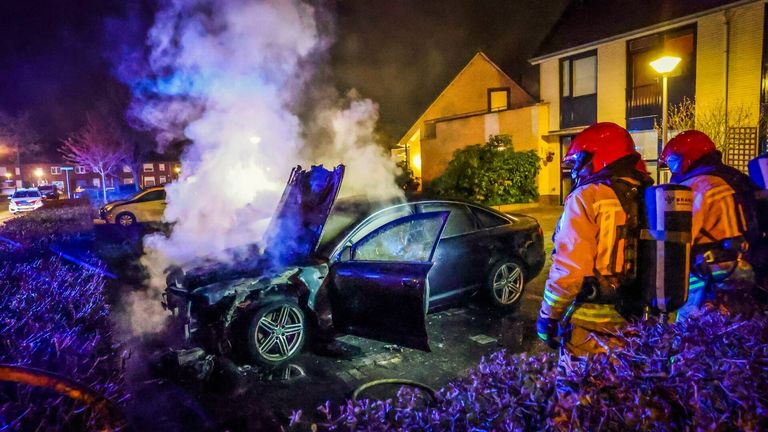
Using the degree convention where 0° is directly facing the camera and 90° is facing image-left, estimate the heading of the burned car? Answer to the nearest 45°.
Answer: approximately 45°

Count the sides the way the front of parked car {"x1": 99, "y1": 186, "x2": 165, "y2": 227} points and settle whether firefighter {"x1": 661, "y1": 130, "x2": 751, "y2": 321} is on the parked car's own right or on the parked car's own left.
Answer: on the parked car's own left

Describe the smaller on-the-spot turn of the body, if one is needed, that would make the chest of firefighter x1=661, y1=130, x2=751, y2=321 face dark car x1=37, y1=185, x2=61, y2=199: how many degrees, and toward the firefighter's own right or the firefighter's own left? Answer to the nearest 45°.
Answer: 0° — they already face it

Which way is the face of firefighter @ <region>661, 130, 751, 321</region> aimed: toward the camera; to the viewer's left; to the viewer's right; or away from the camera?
to the viewer's left

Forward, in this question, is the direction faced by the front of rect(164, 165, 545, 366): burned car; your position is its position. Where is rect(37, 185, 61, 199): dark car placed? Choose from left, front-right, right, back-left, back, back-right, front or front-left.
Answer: right

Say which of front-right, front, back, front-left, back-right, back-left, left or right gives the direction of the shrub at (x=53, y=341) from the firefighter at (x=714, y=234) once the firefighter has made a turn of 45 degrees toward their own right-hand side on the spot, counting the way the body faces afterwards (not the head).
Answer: left

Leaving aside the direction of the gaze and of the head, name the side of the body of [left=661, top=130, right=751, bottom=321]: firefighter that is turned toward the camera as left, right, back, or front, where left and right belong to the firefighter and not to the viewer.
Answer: left

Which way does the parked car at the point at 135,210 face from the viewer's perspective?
to the viewer's left

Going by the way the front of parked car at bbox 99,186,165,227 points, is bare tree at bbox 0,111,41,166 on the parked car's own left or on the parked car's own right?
on the parked car's own right

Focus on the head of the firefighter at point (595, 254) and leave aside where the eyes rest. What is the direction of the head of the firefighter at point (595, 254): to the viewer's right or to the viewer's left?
to the viewer's left

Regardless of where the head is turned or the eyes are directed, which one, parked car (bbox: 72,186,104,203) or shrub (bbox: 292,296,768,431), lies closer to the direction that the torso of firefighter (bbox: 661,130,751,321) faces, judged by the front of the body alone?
the parked car

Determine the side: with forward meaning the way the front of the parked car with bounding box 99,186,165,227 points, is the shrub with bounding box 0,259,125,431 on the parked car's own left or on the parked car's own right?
on the parked car's own left

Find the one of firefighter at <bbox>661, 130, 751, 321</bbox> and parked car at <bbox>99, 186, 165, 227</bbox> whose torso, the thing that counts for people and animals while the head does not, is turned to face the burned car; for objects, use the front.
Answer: the firefighter
